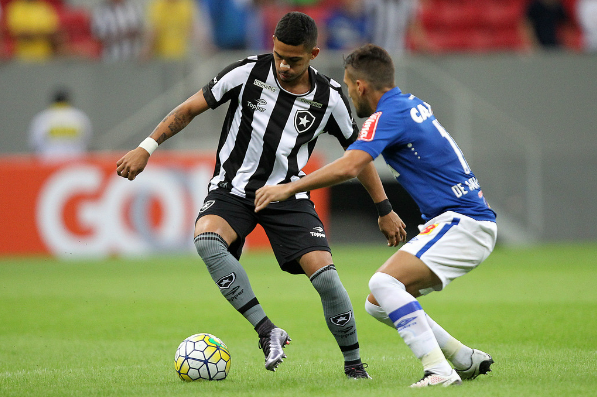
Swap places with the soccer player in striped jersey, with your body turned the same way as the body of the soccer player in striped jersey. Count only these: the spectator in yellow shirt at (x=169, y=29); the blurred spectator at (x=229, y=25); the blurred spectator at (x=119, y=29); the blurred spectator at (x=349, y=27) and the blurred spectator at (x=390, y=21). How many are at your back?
5

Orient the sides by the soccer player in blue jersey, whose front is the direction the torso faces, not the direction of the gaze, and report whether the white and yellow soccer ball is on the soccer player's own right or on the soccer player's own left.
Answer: on the soccer player's own left

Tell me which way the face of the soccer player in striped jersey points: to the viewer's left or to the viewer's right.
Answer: to the viewer's left

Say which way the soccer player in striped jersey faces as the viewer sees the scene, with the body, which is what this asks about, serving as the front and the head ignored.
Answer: toward the camera

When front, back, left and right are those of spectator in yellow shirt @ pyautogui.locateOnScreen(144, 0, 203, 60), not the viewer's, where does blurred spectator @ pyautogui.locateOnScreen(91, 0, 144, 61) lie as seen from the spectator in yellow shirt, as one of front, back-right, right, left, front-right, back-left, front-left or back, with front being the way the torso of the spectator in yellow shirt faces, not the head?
right

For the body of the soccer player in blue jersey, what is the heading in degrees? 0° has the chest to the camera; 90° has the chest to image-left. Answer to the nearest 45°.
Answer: approximately 135°

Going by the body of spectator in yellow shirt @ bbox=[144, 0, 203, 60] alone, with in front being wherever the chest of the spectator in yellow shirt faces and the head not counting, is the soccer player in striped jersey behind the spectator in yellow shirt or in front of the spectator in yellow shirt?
in front

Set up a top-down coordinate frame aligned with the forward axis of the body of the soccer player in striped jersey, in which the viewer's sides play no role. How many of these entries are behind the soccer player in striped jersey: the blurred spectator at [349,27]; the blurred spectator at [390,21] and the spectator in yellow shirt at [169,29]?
3

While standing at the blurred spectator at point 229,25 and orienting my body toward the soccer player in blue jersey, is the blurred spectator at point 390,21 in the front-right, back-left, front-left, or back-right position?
front-left

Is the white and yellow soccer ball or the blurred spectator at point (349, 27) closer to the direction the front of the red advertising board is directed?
the white and yellow soccer ball

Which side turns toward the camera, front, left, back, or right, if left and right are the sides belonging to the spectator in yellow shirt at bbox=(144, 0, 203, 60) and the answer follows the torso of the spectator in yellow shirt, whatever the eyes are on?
front
